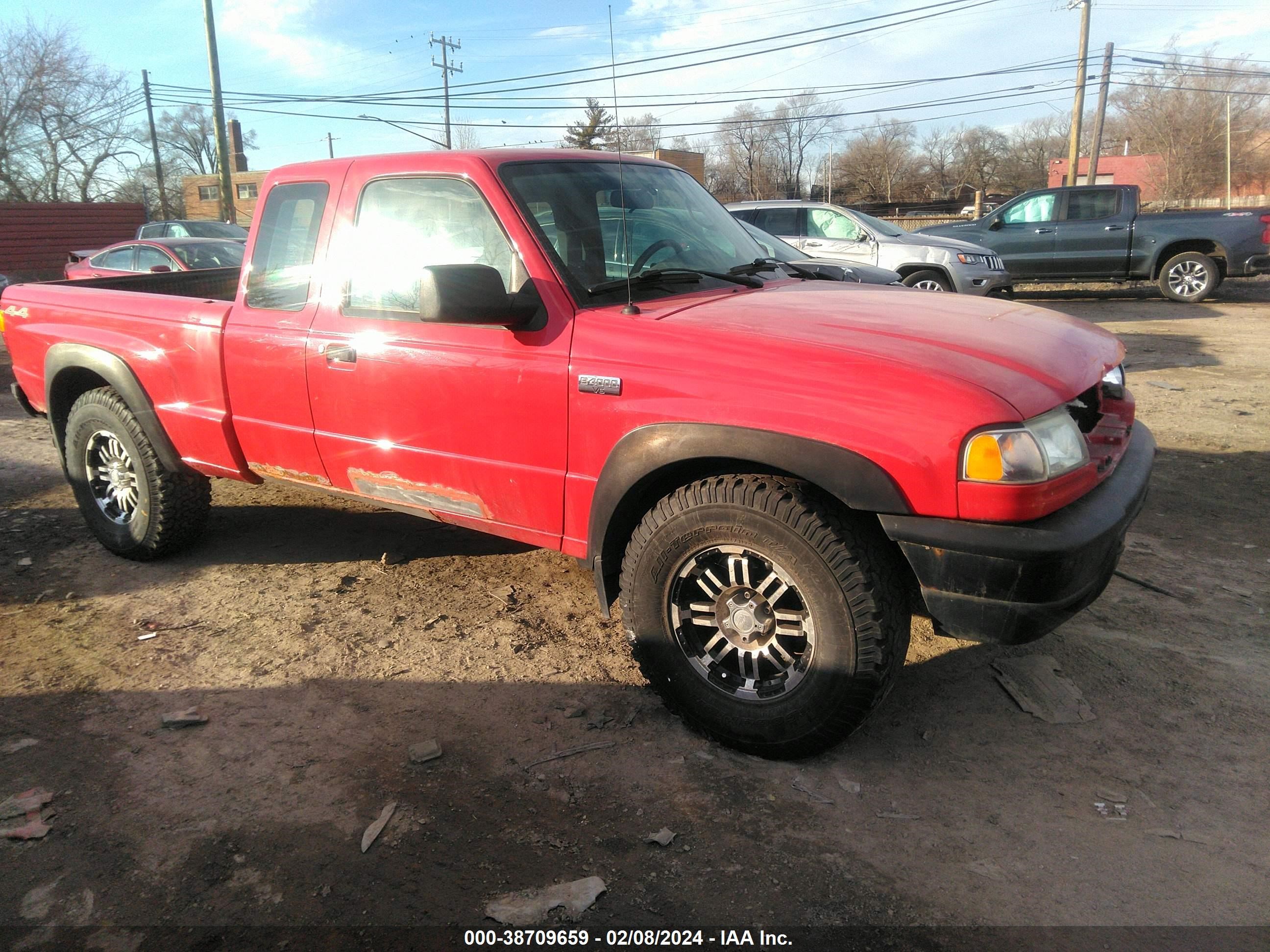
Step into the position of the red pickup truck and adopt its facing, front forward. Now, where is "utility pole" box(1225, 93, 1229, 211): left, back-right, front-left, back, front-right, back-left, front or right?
left

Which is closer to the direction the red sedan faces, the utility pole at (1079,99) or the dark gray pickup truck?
the dark gray pickup truck

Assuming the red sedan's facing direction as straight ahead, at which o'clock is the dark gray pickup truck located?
The dark gray pickup truck is roughly at 11 o'clock from the red sedan.

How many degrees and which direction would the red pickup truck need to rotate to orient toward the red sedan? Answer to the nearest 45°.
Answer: approximately 180°

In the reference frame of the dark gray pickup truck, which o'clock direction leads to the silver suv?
The silver suv is roughly at 10 o'clock from the dark gray pickup truck.

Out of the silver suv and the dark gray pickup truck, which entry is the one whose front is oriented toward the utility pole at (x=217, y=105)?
the dark gray pickup truck

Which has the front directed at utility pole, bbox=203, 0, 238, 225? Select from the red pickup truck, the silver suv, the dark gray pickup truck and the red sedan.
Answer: the dark gray pickup truck

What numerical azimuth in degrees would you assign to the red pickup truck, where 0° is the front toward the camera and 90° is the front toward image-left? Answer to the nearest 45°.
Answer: approximately 315°

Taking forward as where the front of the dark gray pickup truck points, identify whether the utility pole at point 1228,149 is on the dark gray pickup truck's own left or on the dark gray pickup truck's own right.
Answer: on the dark gray pickup truck's own right

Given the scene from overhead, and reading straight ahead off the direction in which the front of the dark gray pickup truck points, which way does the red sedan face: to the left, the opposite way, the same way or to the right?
the opposite way

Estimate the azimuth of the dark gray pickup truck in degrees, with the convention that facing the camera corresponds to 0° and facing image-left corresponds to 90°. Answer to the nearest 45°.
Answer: approximately 90°
